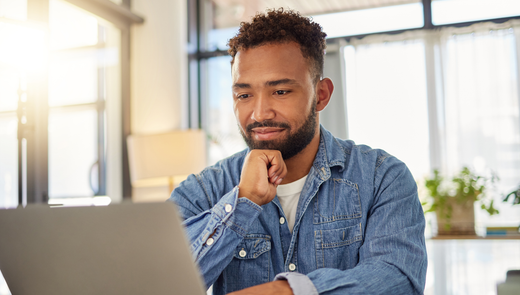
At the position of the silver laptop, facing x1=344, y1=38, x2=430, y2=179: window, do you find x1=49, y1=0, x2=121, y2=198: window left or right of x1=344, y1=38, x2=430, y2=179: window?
left

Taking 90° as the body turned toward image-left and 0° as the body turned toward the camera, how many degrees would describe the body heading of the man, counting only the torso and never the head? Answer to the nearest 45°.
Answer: approximately 45°

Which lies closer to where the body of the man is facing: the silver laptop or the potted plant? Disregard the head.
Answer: the silver laptop

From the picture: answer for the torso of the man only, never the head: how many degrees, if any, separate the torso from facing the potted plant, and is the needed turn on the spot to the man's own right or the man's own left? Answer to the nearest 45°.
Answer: approximately 180°

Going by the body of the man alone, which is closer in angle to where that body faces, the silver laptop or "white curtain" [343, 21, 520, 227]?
the silver laptop

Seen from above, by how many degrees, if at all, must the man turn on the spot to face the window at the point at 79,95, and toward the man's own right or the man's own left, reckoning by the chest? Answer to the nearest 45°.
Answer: approximately 90° to the man's own right

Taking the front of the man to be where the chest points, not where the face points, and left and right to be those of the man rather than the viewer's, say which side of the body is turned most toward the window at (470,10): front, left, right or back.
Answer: back

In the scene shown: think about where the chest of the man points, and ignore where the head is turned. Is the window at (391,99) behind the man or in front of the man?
behind

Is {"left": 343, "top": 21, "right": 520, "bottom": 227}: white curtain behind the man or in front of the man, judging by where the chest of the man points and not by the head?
behind
